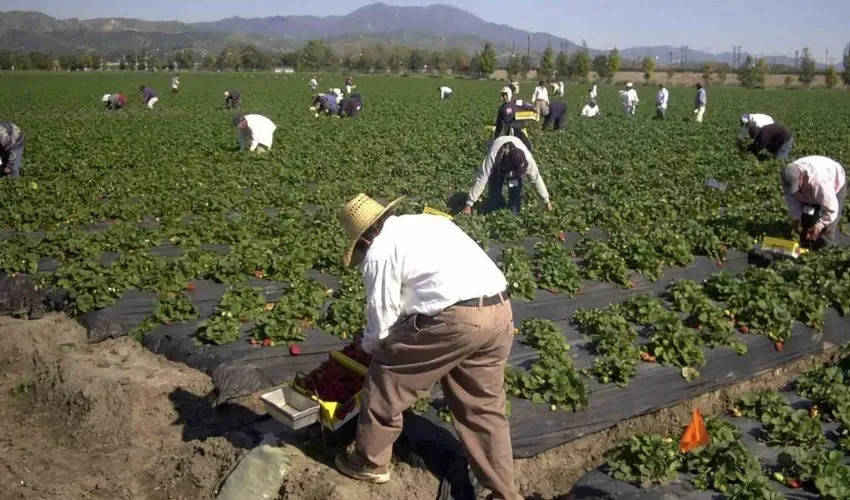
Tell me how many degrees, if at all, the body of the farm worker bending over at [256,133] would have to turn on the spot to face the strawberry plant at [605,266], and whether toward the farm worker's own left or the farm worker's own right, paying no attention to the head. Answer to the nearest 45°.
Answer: approximately 90° to the farm worker's own left

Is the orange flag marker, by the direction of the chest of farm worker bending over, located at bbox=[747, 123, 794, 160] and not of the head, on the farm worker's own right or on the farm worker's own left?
on the farm worker's own left

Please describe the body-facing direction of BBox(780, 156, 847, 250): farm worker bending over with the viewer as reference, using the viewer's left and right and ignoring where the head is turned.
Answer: facing the viewer and to the left of the viewer

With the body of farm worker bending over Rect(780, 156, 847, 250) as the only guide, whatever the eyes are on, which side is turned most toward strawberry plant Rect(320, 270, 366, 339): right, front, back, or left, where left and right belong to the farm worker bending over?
front

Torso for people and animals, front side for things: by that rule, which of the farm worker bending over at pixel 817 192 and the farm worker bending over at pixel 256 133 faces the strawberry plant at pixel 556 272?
the farm worker bending over at pixel 817 192

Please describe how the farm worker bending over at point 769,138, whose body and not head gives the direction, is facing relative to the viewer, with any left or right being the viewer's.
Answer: facing to the left of the viewer

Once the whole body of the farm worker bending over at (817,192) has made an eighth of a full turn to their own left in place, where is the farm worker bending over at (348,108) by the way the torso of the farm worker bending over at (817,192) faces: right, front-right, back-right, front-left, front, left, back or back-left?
back-right

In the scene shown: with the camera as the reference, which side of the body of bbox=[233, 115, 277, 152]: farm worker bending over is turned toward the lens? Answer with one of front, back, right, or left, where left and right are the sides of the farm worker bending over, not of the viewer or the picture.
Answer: left

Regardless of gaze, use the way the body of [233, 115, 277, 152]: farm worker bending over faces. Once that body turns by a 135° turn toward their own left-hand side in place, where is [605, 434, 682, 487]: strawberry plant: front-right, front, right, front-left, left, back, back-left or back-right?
front-right

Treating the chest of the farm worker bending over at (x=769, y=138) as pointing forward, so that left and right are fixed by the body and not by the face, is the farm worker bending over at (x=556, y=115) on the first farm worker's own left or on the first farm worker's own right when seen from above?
on the first farm worker's own right

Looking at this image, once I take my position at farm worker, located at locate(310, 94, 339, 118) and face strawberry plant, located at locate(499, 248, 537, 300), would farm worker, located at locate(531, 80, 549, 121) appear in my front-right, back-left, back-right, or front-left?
front-left
